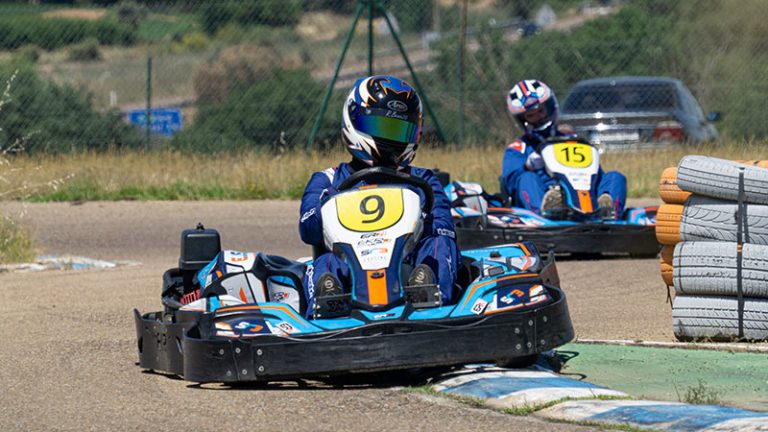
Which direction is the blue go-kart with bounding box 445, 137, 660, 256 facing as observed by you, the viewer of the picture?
facing the viewer and to the right of the viewer

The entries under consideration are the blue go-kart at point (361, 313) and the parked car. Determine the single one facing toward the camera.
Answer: the blue go-kart

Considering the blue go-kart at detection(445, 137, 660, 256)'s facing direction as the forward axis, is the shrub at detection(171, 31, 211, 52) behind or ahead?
behind

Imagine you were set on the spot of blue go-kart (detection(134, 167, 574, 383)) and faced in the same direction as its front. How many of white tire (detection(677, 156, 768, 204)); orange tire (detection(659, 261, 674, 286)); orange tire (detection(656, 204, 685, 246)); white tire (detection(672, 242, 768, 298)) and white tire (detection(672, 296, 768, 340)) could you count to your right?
0

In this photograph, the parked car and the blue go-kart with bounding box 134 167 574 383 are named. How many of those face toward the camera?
1

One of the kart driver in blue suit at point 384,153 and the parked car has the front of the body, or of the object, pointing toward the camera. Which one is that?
the kart driver in blue suit

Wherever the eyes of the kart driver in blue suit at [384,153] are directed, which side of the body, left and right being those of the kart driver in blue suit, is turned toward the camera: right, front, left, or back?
front

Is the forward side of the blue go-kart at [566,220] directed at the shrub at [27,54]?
no

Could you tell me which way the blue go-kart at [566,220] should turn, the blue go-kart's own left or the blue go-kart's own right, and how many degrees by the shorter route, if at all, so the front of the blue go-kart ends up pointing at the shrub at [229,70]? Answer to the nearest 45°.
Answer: approximately 180°

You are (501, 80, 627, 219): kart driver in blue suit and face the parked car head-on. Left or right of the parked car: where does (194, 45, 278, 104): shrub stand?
left
